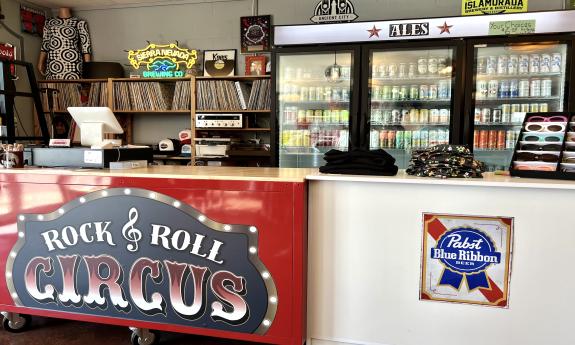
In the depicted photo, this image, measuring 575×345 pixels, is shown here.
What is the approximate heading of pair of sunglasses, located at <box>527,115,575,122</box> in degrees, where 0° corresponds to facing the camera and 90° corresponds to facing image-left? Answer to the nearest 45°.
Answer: approximately 0°

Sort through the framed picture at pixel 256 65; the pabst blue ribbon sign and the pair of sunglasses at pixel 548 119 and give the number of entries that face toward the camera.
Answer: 3

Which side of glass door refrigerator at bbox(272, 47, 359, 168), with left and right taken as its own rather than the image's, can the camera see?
front

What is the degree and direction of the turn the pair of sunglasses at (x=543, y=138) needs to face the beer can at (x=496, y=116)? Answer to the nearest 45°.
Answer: approximately 180°

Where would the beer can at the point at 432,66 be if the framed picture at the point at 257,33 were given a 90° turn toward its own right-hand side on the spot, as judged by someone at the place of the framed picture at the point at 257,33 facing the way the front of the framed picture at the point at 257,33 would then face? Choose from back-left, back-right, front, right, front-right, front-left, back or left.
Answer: back-left

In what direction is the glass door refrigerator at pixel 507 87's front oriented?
toward the camera

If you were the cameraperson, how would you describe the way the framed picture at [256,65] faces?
facing the viewer

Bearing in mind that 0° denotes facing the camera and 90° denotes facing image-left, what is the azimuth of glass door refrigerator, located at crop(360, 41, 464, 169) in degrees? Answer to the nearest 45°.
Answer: approximately 0°

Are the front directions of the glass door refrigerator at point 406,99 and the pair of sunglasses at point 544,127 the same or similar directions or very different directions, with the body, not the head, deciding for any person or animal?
same or similar directions

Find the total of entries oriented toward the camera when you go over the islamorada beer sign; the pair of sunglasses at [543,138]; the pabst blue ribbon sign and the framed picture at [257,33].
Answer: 4

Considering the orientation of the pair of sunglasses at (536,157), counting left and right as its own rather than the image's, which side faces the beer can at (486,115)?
back

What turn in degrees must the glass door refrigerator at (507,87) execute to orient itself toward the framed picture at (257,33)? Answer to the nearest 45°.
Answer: approximately 90° to its right

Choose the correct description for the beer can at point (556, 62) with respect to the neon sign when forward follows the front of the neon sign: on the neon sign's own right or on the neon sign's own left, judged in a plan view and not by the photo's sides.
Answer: on the neon sign's own left
